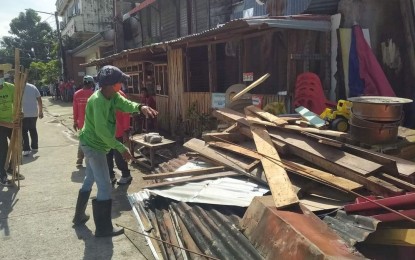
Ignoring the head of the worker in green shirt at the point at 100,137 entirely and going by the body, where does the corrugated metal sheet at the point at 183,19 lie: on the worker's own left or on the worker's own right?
on the worker's own left

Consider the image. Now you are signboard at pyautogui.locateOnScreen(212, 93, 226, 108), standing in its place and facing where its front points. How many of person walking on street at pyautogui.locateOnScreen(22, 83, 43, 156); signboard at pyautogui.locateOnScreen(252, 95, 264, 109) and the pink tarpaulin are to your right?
1

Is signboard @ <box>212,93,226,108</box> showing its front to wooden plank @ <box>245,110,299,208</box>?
yes

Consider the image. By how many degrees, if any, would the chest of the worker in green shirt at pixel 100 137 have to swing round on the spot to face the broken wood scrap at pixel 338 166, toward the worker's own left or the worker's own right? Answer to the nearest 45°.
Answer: approximately 45° to the worker's own right

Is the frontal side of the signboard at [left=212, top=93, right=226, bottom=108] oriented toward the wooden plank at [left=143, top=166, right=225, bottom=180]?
yes

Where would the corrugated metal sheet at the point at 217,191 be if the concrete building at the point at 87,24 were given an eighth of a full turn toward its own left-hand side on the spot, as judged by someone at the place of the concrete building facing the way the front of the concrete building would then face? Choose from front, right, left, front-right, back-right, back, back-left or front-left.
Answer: front

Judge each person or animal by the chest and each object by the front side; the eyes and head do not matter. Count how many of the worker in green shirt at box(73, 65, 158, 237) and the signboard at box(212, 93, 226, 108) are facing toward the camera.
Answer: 1

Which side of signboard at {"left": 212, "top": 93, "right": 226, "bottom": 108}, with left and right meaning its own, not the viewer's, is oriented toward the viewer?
front

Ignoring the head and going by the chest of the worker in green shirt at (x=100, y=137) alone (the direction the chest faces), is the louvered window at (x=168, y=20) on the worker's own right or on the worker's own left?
on the worker's own left

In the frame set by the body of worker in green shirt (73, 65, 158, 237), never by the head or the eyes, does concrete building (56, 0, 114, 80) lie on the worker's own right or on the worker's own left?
on the worker's own left

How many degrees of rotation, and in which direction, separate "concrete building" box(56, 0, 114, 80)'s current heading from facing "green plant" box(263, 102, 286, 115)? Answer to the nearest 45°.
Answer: approximately 45° to its left

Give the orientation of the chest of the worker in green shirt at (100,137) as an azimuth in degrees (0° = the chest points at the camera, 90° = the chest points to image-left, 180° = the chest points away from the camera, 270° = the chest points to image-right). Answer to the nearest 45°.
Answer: approximately 270°

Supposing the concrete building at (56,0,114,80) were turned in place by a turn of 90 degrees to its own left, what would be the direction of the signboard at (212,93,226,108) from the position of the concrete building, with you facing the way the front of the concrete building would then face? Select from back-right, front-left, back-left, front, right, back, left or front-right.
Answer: front-right
